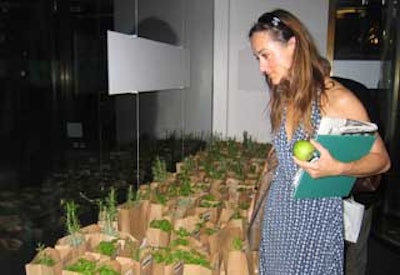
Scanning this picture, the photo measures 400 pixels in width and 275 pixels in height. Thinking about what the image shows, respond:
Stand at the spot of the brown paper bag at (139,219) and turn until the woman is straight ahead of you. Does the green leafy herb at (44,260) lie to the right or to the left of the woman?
right

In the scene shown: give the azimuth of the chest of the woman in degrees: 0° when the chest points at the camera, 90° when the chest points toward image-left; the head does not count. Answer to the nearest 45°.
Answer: approximately 45°

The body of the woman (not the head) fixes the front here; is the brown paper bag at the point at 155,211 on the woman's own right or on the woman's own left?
on the woman's own right

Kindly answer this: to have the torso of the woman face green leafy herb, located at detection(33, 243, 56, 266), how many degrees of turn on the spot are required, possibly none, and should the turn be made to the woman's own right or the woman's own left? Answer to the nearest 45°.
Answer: approximately 45° to the woman's own right

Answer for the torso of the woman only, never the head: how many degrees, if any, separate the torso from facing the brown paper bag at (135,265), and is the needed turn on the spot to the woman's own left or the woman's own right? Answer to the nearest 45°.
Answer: approximately 45° to the woman's own right

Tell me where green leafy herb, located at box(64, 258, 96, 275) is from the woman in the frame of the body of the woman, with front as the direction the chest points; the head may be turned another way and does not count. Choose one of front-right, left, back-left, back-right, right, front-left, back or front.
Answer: front-right

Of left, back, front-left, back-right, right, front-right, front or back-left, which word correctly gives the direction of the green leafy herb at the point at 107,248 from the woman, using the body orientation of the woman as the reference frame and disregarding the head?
front-right
